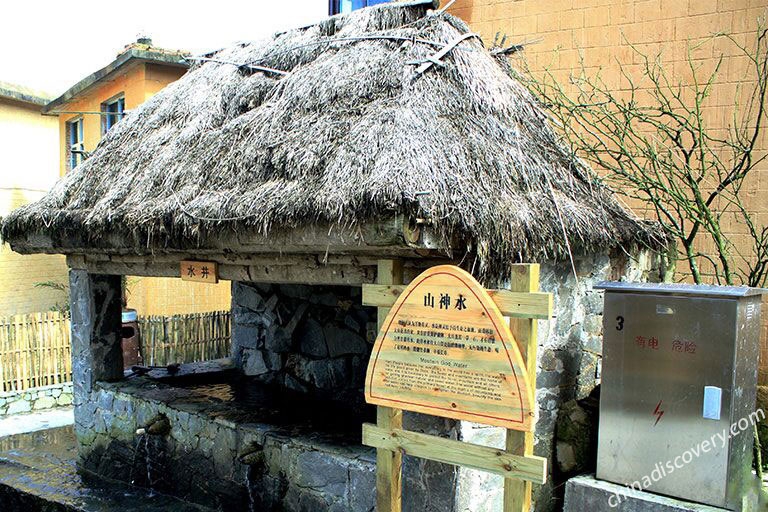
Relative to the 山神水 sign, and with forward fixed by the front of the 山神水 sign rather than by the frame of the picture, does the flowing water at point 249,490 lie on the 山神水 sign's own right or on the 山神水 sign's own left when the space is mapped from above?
on the 山神水 sign's own right

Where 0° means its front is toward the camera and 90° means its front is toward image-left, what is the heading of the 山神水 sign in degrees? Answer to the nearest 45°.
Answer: approximately 45°

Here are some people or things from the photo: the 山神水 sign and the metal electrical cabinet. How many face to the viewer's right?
0

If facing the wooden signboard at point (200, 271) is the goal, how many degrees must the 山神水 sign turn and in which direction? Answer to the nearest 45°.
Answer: approximately 90° to its right

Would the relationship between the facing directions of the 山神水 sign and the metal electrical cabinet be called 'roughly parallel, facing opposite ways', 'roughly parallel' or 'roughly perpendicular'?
roughly parallel

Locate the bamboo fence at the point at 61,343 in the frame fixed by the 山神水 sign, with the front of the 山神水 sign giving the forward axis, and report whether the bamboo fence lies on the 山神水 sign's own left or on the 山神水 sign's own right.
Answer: on the 山神水 sign's own right
